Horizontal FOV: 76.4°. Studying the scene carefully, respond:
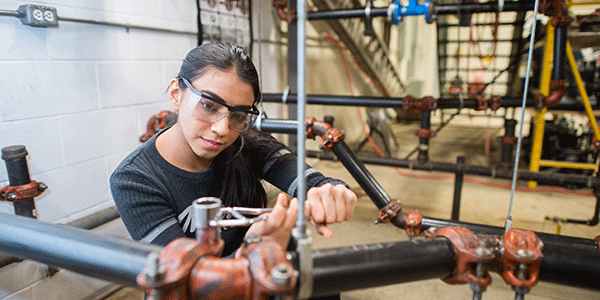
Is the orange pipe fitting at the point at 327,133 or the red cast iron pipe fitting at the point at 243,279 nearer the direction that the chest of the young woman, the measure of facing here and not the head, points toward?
the red cast iron pipe fitting

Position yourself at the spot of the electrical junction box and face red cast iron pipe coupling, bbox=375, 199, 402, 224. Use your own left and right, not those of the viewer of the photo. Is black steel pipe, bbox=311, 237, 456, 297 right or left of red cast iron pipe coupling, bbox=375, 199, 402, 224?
right

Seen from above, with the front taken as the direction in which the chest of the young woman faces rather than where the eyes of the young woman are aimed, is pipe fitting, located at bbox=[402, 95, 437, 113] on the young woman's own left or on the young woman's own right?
on the young woman's own left

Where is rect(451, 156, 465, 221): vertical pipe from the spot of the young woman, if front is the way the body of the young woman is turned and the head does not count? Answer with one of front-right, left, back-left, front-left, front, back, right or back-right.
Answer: left

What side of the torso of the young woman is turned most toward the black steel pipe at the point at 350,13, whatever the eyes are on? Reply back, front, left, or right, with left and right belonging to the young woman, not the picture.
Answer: left

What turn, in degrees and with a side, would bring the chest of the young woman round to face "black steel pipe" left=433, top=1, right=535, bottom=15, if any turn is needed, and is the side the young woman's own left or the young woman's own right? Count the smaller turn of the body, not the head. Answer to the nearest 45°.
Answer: approximately 90° to the young woman's own left

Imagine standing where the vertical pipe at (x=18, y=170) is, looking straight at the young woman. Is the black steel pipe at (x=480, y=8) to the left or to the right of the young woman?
left

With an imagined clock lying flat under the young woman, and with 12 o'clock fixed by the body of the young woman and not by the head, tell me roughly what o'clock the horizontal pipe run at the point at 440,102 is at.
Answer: The horizontal pipe run is roughly at 9 o'clock from the young woman.

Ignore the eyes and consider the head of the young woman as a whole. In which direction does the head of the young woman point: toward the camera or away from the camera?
toward the camera

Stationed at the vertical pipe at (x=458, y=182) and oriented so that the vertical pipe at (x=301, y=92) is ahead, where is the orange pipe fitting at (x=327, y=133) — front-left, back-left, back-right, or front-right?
front-right

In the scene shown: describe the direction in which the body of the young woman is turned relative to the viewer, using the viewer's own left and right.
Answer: facing the viewer and to the right of the viewer

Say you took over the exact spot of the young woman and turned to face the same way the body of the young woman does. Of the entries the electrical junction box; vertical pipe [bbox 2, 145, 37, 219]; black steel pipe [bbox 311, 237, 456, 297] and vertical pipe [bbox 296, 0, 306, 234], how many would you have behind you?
2

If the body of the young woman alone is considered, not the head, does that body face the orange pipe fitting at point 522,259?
yes

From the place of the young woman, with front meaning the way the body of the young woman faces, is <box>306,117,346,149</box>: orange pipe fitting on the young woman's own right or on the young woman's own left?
on the young woman's own left

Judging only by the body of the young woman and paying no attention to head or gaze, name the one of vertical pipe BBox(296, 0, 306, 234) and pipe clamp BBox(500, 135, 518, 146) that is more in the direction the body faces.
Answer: the vertical pipe
